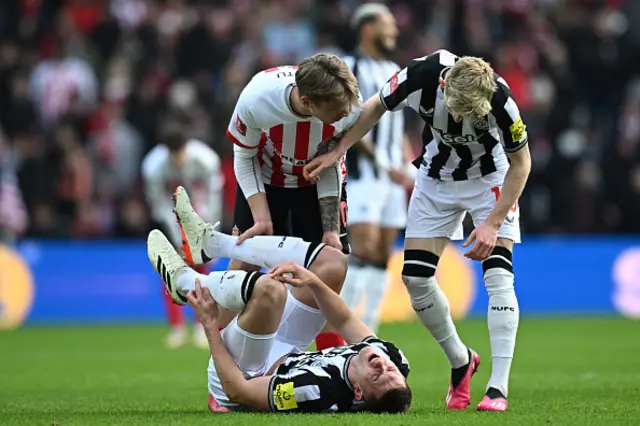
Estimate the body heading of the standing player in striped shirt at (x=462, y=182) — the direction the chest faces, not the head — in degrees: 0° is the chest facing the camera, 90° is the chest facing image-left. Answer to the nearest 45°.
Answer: approximately 0°

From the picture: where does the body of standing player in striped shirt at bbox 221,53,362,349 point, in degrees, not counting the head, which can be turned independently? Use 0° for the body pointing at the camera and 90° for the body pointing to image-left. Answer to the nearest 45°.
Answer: approximately 315°

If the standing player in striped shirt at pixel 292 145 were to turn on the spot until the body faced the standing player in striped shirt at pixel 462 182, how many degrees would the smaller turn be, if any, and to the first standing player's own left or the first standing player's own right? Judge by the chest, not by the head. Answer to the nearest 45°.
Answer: approximately 45° to the first standing player's own left

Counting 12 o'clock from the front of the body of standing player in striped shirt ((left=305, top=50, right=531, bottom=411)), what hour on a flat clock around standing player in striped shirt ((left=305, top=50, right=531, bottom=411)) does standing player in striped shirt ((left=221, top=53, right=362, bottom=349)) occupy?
standing player in striped shirt ((left=221, top=53, right=362, bottom=349)) is roughly at 3 o'clock from standing player in striped shirt ((left=305, top=50, right=531, bottom=411)).

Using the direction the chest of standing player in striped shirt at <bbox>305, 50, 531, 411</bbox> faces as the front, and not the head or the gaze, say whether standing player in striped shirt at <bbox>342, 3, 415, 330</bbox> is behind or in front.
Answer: behind

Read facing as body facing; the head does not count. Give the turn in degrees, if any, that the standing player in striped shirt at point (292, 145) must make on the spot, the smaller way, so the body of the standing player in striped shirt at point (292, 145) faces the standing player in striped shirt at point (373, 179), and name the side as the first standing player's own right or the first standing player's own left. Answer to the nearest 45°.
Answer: approximately 135° to the first standing player's own left
